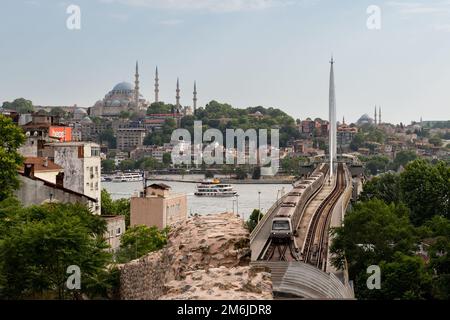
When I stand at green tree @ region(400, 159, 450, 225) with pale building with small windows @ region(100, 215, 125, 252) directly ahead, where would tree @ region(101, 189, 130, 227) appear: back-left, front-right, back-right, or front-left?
front-right

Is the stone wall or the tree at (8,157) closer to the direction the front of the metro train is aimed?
the stone wall

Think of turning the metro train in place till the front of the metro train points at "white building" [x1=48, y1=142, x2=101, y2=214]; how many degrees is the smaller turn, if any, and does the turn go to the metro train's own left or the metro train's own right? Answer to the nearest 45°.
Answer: approximately 90° to the metro train's own right

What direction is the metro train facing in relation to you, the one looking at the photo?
facing the viewer

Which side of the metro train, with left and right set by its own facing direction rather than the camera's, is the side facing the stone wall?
front

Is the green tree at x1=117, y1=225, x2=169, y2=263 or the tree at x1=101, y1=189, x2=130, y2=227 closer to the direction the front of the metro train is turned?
the green tree

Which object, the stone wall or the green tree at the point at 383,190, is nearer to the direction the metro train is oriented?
the stone wall

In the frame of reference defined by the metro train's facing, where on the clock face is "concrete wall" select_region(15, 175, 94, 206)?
The concrete wall is roughly at 2 o'clock from the metro train.

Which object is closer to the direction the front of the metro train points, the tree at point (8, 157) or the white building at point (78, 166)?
the tree
